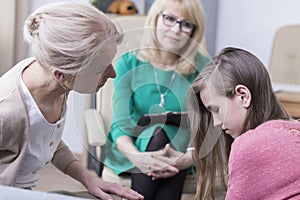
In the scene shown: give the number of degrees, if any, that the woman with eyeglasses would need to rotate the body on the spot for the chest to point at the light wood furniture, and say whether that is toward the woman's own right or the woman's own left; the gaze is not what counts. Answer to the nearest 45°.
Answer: approximately 135° to the woman's own left

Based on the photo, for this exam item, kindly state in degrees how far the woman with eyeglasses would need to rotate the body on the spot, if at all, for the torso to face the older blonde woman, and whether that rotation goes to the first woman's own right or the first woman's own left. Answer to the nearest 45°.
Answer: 0° — they already face them

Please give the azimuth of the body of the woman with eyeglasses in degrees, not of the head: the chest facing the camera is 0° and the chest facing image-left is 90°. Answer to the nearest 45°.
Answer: approximately 0°

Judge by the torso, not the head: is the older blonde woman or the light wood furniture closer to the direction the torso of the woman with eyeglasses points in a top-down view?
the older blonde woman
